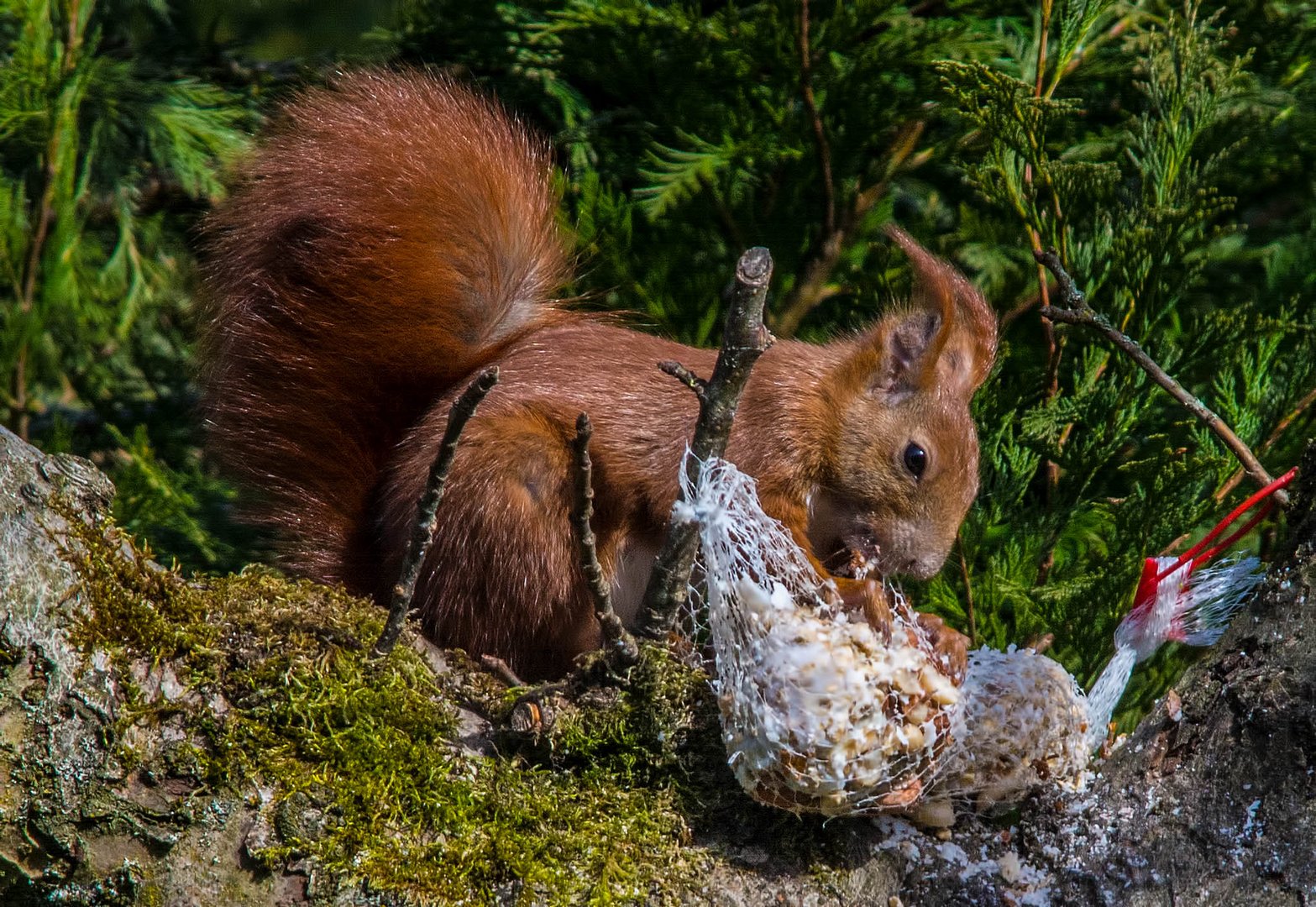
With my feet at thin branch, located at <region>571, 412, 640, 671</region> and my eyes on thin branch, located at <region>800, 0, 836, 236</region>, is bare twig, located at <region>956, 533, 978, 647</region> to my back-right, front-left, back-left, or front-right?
front-right

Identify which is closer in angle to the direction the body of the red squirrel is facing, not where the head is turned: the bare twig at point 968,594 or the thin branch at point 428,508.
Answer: the bare twig

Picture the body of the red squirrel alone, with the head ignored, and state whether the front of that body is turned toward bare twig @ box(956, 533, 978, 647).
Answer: yes

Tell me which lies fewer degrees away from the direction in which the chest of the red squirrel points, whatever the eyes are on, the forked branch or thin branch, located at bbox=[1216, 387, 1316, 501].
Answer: the thin branch

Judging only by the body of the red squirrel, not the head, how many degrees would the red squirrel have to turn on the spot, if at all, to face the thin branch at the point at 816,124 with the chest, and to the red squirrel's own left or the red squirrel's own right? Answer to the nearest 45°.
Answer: approximately 45° to the red squirrel's own left

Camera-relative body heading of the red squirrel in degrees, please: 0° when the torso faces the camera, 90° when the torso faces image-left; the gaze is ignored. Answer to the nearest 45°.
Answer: approximately 270°

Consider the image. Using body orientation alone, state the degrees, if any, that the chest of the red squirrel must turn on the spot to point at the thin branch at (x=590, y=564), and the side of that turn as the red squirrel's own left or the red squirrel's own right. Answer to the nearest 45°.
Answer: approximately 90° to the red squirrel's own right

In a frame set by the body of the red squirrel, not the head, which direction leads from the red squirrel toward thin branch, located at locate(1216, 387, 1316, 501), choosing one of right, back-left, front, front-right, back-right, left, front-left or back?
front
